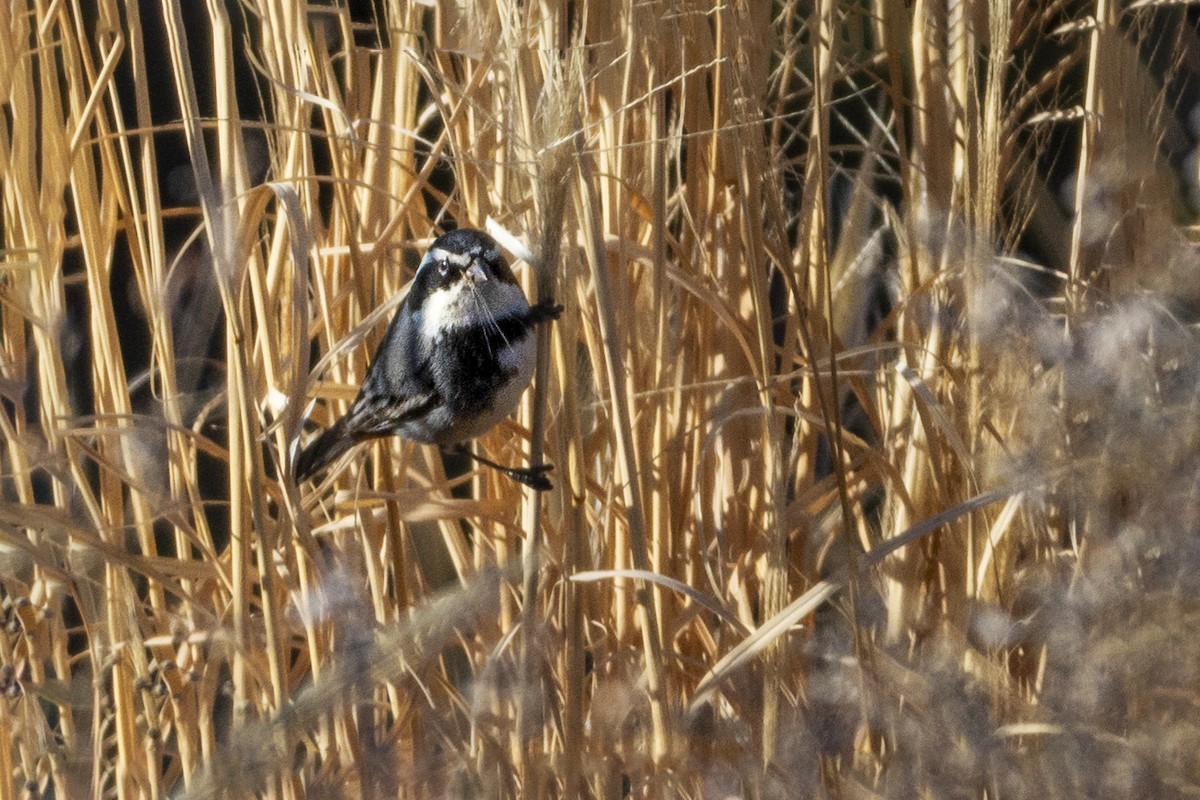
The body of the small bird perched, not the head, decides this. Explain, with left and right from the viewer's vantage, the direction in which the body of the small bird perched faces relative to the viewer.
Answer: facing the viewer and to the right of the viewer
